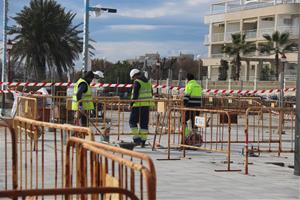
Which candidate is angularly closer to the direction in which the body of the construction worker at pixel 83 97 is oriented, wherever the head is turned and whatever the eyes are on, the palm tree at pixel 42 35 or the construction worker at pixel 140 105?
the construction worker

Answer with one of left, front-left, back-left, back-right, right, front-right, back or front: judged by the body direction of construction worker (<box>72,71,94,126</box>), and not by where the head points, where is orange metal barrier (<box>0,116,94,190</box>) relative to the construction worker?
right

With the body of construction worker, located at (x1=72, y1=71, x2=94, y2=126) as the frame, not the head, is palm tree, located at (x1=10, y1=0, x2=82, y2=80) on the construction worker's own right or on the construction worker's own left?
on the construction worker's own left

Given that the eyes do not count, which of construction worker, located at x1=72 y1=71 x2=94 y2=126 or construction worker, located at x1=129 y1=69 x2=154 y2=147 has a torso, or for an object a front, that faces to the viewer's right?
construction worker, located at x1=72 y1=71 x2=94 y2=126

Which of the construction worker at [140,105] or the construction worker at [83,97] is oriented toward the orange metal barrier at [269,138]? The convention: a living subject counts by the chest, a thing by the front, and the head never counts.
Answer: the construction worker at [83,97]

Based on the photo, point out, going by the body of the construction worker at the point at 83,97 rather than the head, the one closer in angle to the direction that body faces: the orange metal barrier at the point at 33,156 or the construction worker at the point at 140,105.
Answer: the construction worker

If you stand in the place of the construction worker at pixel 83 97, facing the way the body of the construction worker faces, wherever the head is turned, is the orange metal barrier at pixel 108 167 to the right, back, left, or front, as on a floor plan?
right

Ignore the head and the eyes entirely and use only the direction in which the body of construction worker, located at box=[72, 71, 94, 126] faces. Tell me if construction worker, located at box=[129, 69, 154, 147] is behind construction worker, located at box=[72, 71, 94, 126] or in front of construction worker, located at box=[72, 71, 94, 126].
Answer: in front

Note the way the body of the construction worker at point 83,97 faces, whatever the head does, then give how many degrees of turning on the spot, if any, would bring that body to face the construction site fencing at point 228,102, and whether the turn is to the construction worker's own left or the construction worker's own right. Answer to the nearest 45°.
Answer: approximately 45° to the construction worker's own left

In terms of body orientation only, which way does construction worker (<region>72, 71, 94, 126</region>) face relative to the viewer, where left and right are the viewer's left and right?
facing to the right of the viewer

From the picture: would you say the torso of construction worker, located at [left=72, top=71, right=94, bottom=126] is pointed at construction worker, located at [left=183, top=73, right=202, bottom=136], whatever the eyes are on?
yes

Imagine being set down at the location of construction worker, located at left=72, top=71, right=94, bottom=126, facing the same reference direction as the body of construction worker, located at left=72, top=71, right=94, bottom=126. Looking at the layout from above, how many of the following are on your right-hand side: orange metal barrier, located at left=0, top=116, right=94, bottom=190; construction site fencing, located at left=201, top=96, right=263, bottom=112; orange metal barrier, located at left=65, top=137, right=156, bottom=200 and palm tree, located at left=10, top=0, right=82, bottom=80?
2
